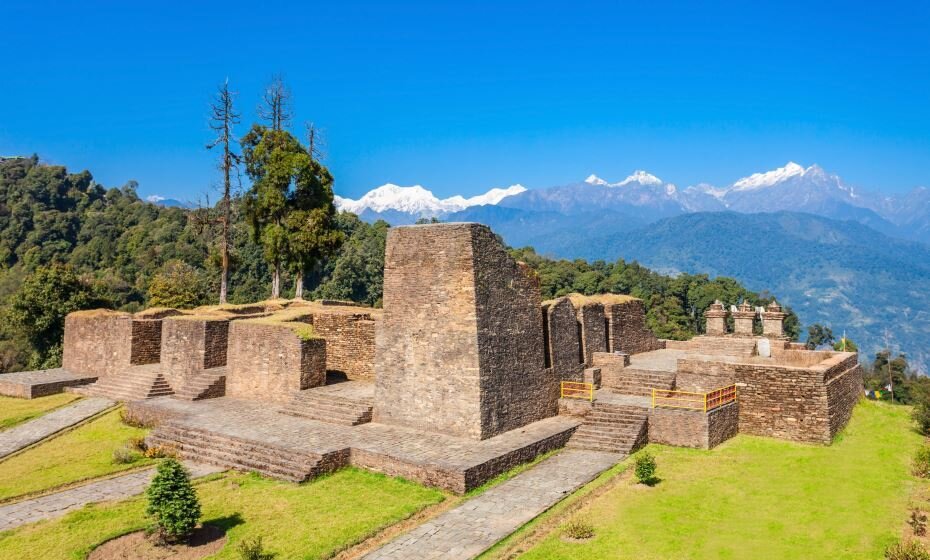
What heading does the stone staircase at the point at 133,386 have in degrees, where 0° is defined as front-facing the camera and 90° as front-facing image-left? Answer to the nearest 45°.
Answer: approximately 45°

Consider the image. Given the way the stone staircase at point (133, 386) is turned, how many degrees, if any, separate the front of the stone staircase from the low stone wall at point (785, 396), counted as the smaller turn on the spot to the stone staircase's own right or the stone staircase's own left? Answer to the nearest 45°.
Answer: approximately 90° to the stone staircase's own left

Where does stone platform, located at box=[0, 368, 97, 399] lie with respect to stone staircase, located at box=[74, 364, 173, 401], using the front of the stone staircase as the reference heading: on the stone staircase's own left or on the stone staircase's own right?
on the stone staircase's own right

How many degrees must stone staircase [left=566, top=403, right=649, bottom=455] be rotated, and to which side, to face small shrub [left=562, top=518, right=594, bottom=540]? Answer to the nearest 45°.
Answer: approximately 45° to its left

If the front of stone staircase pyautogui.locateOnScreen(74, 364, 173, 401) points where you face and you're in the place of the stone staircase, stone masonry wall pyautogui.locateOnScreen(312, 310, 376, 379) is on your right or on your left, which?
on your left

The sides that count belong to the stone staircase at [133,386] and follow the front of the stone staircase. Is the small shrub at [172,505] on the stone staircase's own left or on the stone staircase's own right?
on the stone staircase's own left

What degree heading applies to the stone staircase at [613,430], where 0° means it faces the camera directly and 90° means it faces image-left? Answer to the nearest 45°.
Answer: approximately 45°
